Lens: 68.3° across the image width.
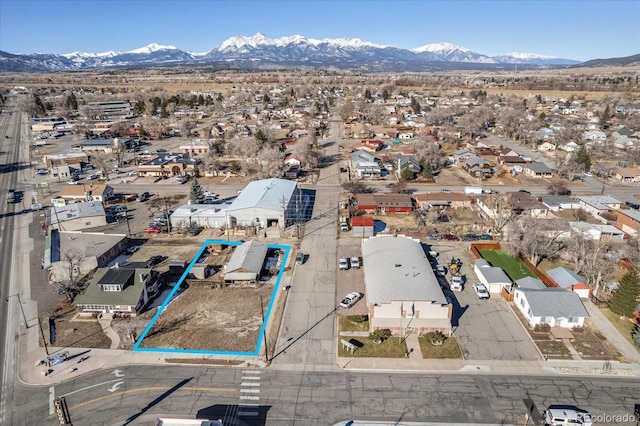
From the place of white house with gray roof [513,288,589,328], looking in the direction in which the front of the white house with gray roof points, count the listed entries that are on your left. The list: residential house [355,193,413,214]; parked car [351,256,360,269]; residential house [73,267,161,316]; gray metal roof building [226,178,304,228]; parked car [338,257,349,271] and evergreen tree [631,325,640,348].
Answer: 1

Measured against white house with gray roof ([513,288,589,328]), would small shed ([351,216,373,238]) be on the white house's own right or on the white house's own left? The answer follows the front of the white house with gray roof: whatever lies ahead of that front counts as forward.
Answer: on the white house's own right

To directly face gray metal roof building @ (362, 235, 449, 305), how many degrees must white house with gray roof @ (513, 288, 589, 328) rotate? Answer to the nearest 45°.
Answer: approximately 90° to its right

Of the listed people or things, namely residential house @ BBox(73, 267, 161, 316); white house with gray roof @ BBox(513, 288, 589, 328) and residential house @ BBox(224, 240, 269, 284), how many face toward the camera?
3

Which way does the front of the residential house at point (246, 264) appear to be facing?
toward the camera

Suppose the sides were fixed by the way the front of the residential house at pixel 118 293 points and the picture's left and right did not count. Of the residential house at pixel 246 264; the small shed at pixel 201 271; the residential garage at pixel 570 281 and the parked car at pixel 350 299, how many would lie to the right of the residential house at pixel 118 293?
0

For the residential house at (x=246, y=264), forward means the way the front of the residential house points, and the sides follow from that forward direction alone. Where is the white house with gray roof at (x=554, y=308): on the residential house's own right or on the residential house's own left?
on the residential house's own left

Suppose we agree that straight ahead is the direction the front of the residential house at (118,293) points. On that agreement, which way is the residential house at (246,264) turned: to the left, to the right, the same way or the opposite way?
the same way

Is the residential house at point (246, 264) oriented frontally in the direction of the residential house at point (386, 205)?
no

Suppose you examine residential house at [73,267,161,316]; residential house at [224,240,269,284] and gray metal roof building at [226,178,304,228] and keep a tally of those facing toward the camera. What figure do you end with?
3

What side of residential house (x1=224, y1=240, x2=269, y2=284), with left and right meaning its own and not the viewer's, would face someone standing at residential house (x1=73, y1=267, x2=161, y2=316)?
right

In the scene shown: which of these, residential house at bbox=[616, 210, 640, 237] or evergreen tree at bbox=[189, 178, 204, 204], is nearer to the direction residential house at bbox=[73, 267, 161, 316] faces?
the residential house

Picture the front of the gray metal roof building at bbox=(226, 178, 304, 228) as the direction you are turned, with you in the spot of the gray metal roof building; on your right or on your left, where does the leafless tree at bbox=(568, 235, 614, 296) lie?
on your left

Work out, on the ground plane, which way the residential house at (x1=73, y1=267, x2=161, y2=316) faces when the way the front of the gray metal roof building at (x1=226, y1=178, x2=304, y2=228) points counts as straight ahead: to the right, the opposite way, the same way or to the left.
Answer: the same way

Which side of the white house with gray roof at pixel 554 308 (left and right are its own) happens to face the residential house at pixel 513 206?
back

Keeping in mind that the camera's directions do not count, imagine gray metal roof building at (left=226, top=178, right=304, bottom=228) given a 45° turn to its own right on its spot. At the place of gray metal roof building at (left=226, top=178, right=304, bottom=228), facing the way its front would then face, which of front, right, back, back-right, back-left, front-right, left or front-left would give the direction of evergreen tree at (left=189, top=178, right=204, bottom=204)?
right

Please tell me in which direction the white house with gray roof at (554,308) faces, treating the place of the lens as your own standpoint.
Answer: facing the viewer

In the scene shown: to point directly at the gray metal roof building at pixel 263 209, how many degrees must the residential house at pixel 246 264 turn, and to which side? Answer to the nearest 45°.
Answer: approximately 180°

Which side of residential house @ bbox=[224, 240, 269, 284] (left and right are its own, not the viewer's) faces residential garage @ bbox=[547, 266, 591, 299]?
left
